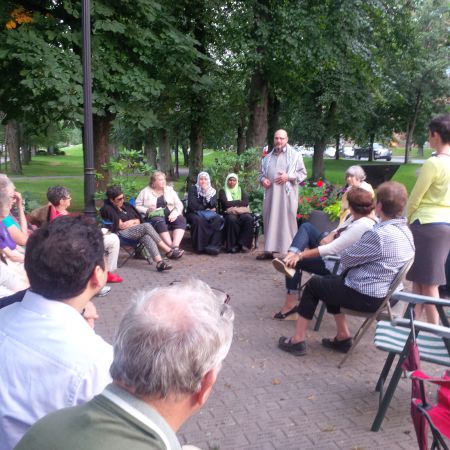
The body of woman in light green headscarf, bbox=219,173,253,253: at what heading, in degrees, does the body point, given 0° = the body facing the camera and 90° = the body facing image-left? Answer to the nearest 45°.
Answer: approximately 0°

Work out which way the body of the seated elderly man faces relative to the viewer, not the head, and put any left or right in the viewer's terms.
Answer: facing away from the viewer and to the right of the viewer

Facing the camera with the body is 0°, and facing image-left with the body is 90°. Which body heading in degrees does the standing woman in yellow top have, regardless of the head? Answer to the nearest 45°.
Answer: approximately 135°

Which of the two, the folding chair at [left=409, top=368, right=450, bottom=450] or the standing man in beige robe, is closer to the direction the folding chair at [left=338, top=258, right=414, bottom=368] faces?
the standing man in beige robe

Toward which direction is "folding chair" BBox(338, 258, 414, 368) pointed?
to the viewer's left

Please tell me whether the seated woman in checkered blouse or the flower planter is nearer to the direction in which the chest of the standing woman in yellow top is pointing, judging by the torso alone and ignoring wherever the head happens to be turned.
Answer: the flower planter

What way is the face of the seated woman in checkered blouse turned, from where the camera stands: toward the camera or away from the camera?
away from the camera

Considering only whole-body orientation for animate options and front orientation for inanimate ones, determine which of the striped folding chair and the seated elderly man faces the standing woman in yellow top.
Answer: the seated elderly man

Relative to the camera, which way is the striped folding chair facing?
to the viewer's left

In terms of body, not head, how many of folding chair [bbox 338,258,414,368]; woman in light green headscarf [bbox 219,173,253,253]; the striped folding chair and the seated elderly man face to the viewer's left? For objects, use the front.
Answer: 2

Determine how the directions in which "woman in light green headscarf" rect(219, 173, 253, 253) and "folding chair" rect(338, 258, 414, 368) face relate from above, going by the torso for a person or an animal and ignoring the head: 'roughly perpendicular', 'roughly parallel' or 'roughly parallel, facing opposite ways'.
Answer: roughly perpendicular

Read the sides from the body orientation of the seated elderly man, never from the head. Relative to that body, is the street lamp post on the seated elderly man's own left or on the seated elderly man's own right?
on the seated elderly man's own left
